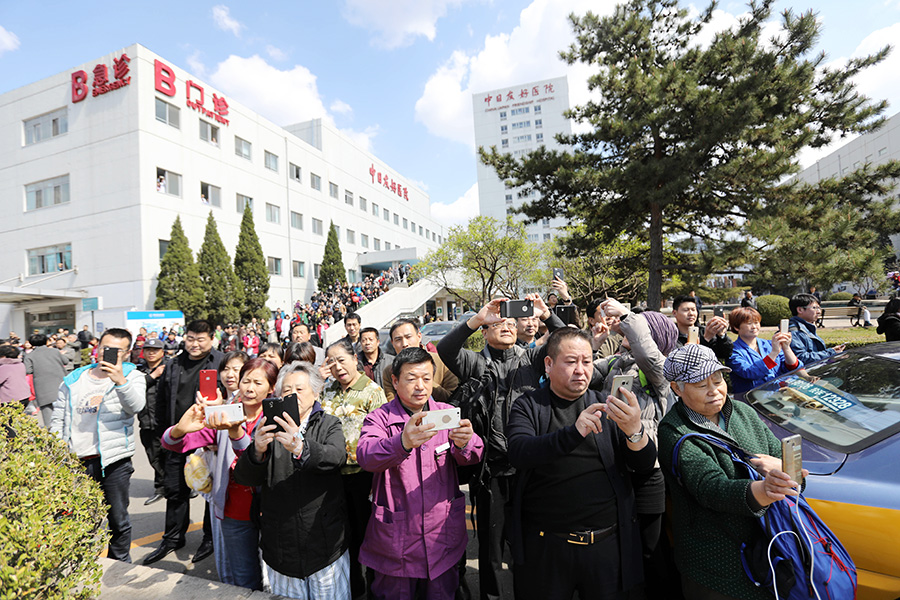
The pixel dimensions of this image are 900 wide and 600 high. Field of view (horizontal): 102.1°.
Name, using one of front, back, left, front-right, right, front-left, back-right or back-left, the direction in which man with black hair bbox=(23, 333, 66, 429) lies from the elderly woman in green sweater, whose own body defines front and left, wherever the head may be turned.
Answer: back-right

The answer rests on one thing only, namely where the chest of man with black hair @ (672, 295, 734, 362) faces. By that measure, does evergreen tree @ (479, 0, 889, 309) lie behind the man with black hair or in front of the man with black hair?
behind

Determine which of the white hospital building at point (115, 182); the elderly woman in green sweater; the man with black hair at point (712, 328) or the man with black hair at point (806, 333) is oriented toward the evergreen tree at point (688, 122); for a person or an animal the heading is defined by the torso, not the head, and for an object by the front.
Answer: the white hospital building

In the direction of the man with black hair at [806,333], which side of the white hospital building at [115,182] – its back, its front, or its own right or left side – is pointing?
front

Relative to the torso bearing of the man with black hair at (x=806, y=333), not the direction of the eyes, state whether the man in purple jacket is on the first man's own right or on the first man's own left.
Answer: on the first man's own right

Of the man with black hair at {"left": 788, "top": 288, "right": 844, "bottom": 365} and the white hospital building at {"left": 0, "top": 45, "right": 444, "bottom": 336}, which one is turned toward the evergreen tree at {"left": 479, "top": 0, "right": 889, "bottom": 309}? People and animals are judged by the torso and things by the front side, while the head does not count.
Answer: the white hospital building

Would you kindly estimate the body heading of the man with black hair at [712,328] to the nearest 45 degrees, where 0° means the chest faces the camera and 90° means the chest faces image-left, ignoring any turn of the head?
approximately 315°

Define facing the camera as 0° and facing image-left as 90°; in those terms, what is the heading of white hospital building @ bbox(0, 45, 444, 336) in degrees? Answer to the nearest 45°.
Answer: approximately 315°
